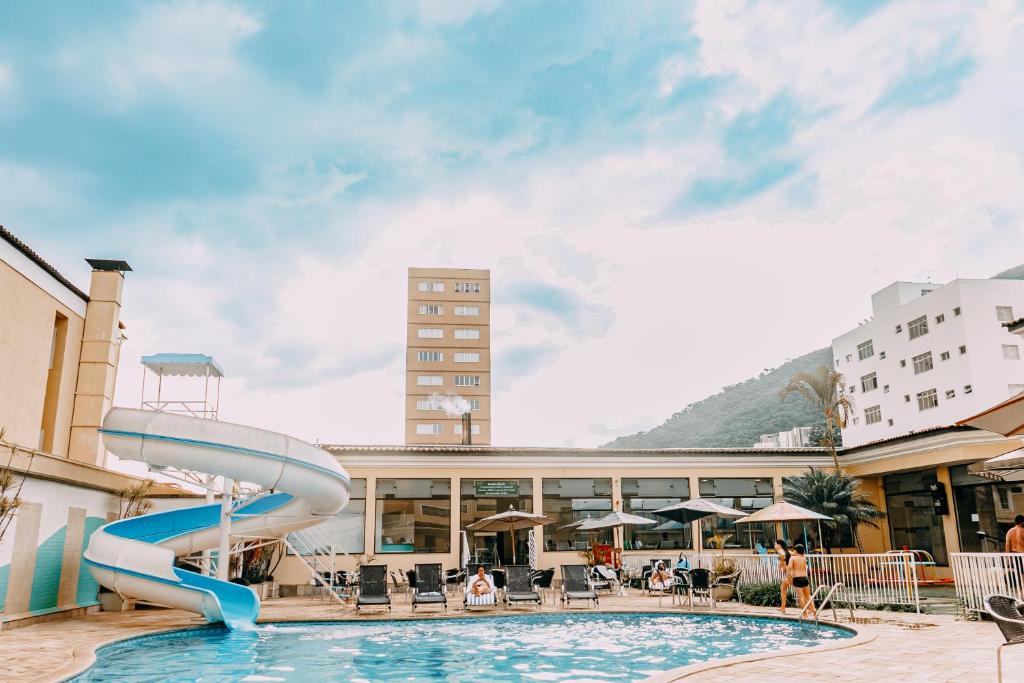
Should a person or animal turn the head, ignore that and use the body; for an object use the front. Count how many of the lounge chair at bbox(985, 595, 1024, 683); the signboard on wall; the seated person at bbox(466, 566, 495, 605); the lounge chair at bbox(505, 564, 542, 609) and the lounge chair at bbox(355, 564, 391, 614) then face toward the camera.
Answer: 4

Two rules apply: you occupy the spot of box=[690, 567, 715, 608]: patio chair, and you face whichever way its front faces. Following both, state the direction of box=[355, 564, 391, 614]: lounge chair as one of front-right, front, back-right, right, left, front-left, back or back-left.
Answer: left

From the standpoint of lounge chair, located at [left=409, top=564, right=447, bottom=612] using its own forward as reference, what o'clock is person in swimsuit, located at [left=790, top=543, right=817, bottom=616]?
The person in swimsuit is roughly at 10 o'clock from the lounge chair.

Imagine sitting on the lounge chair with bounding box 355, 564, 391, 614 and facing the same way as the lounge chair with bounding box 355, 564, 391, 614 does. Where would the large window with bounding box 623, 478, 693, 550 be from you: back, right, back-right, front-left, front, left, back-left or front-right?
back-left

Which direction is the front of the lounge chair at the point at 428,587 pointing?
toward the camera

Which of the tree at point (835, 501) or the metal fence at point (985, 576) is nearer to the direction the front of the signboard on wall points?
the metal fence

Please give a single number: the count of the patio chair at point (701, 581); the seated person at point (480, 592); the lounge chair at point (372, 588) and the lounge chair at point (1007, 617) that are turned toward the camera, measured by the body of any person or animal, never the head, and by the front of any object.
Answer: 2

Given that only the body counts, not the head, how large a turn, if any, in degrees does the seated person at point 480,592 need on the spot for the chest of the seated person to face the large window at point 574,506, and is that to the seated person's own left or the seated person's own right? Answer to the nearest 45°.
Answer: approximately 180°

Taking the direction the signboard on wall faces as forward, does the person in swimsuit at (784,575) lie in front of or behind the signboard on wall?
in front

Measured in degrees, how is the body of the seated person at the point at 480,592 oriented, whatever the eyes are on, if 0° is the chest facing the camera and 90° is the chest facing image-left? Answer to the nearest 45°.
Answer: approximately 0°

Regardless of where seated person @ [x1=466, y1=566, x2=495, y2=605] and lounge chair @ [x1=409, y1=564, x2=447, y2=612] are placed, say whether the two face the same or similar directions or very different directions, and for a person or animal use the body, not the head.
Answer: same or similar directions

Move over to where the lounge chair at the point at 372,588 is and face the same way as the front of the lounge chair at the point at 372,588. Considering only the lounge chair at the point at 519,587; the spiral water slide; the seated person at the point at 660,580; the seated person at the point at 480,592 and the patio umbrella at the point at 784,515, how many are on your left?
4

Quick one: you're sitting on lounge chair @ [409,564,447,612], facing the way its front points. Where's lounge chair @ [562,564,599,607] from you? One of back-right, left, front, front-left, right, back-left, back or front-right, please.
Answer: left
